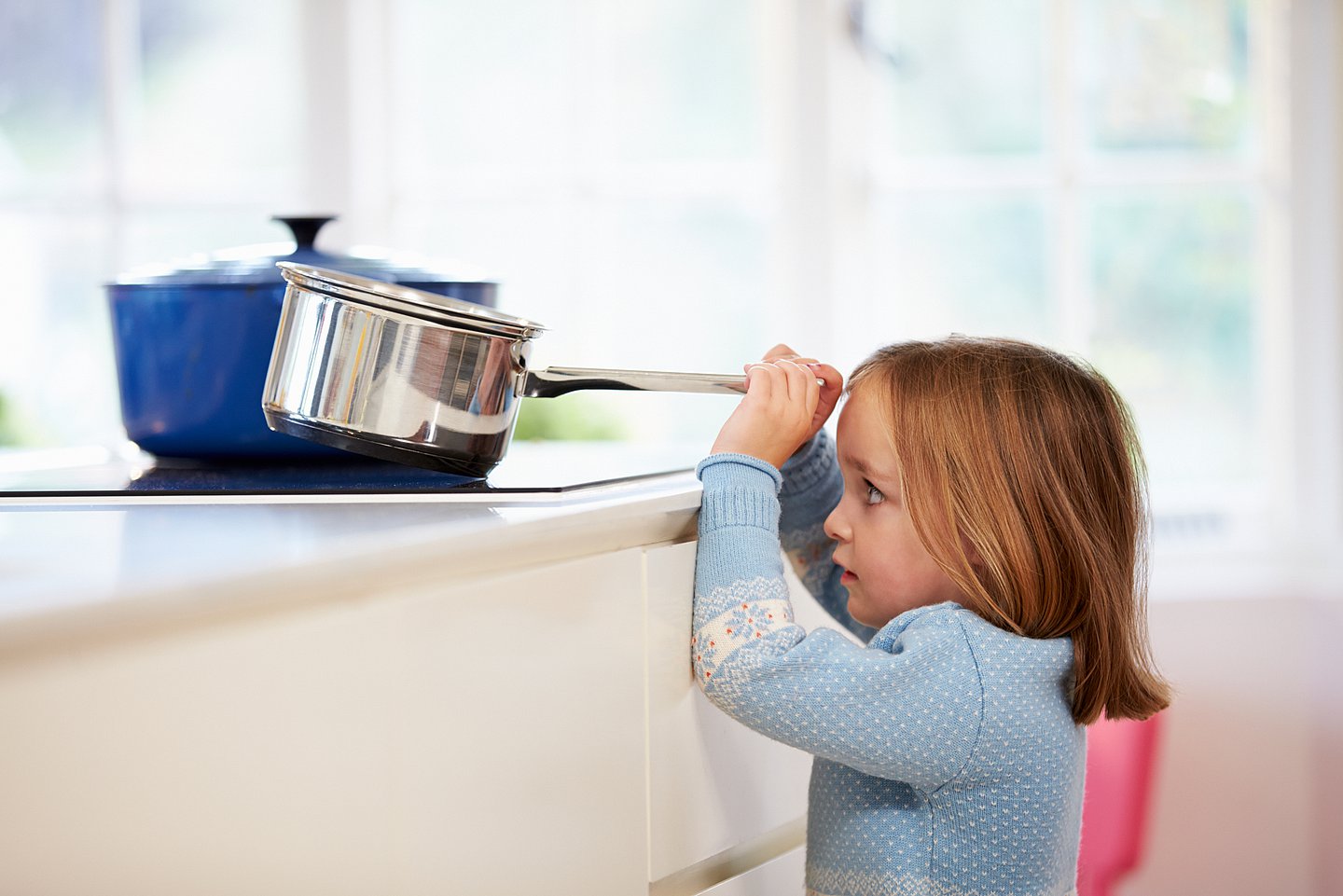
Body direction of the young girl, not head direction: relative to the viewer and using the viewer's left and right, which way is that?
facing to the left of the viewer

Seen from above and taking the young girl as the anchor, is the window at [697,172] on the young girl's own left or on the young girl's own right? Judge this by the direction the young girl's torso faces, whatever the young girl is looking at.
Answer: on the young girl's own right

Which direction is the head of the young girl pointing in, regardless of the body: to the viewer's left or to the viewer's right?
to the viewer's left
